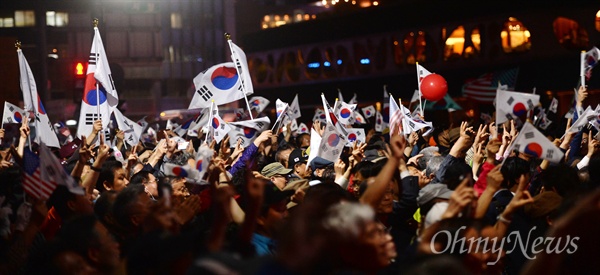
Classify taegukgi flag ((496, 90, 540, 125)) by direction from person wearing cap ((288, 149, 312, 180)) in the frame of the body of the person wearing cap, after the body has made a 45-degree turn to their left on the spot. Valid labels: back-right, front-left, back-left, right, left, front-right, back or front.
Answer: front-right

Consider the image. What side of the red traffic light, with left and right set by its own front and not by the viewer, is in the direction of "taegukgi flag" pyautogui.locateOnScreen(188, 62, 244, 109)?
front

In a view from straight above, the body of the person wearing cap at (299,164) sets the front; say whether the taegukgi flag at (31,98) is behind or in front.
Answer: behind

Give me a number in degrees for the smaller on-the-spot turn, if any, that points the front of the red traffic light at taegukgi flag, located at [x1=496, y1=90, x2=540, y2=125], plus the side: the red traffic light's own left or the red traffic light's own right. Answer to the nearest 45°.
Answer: approximately 45° to the red traffic light's own left

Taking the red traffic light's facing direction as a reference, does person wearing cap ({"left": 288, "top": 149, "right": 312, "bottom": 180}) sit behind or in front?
in front

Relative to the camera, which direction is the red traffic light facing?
toward the camera
